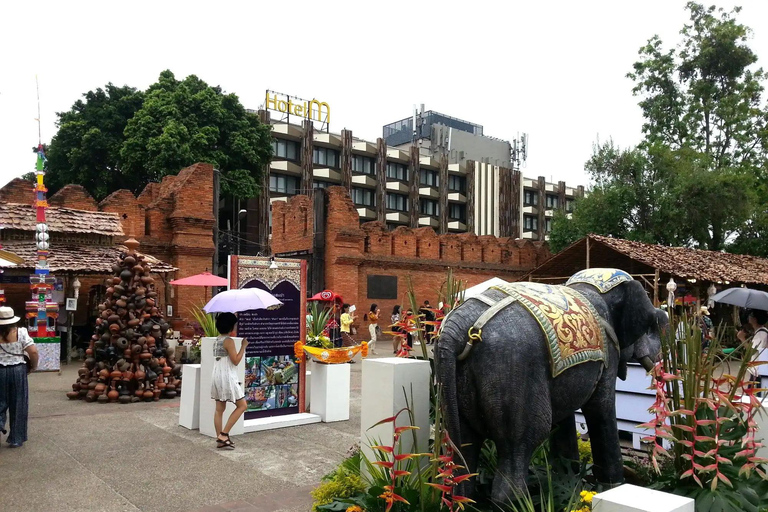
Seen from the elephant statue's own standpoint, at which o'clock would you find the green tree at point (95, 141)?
The green tree is roughly at 9 o'clock from the elephant statue.

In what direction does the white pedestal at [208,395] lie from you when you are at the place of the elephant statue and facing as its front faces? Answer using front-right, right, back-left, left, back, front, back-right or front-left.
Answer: left

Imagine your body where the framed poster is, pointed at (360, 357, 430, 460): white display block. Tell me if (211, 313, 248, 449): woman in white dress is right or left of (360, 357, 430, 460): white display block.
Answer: right

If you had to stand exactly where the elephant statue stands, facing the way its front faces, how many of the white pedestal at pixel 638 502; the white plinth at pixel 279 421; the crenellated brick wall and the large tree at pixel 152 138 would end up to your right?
1

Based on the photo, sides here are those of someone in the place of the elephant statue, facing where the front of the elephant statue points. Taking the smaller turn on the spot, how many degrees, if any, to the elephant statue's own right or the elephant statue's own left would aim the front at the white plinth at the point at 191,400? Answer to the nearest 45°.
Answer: approximately 90° to the elephant statue's own left

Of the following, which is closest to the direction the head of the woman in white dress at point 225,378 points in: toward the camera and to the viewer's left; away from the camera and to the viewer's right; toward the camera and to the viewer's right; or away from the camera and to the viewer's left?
away from the camera and to the viewer's right

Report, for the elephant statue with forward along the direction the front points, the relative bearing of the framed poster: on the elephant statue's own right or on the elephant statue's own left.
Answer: on the elephant statue's own left

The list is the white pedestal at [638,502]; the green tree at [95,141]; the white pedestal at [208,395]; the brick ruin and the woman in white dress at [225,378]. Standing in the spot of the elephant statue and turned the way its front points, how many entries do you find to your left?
4

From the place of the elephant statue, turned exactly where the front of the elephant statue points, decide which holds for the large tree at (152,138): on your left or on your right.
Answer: on your left

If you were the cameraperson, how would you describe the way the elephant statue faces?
facing away from the viewer and to the right of the viewer

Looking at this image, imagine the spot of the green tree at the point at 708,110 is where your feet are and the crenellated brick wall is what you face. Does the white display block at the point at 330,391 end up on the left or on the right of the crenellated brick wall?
left

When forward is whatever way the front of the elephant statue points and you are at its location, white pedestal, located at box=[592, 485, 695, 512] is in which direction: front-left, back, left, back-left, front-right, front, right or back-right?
right

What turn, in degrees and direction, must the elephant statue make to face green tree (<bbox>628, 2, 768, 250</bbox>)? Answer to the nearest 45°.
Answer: approximately 45° to its left

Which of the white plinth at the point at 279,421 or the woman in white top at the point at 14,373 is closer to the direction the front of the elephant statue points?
the white plinth

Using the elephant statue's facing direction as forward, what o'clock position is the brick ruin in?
The brick ruin is roughly at 9 o'clock from the elephant statue.
